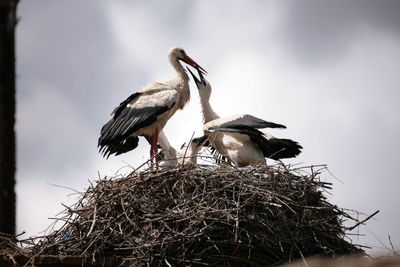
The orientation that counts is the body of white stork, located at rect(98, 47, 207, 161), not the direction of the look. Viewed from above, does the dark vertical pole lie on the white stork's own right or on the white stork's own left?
on the white stork's own right

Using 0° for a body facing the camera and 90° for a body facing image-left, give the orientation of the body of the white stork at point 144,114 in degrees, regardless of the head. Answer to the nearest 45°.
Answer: approximately 270°

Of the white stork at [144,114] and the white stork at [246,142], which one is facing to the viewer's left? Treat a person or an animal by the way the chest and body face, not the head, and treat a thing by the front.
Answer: the white stork at [246,142]

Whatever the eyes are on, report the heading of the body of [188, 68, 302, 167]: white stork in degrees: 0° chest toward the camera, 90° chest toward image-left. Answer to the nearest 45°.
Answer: approximately 90°

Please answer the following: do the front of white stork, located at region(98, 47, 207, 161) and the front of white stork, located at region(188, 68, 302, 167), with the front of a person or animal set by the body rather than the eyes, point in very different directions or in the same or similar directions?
very different directions

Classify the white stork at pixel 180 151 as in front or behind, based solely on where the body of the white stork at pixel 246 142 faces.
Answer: in front

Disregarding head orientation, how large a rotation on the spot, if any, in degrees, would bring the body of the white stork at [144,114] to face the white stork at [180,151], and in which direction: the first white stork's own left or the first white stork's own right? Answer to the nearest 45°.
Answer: approximately 45° to the first white stork's own right

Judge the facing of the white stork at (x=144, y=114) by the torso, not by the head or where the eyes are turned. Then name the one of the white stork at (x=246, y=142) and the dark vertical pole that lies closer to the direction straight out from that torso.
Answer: the white stork

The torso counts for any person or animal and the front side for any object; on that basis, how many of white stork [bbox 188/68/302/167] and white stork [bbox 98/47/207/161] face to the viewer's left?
1
